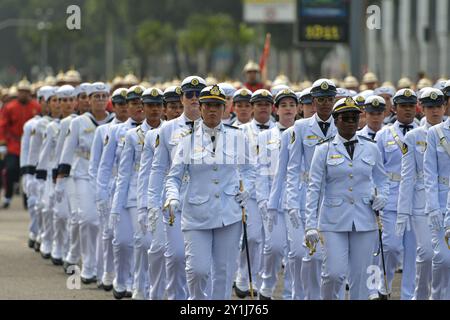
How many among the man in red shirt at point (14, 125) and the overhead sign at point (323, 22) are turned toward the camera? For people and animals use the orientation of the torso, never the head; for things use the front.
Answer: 2

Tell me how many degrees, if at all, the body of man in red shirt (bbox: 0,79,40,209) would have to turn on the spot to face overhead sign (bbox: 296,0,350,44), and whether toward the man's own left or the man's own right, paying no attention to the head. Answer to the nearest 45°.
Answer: approximately 180°

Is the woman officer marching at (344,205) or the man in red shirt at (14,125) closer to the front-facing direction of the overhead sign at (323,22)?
the woman officer marching

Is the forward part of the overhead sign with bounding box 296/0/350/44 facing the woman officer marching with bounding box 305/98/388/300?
yes

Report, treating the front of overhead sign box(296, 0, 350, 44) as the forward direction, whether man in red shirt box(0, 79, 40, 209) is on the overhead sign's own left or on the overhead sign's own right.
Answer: on the overhead sign's own right

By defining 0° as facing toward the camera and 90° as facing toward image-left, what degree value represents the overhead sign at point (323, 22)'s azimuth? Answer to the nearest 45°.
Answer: approximately 0°

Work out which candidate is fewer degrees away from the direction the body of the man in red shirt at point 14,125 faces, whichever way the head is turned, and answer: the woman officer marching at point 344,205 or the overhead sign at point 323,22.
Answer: the woman officer marching
